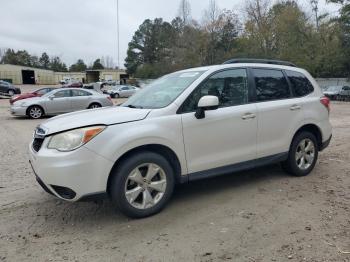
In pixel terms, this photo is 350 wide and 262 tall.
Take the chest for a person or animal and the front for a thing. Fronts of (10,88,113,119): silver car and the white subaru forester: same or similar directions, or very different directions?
same or similar directions

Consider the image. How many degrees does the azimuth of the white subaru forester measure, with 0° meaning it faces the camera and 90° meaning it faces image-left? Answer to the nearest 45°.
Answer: approximately 45°

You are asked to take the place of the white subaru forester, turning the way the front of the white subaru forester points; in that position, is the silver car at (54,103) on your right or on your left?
on your right

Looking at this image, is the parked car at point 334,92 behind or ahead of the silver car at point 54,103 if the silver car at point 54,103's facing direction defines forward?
behind

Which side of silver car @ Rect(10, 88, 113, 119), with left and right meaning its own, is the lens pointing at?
left

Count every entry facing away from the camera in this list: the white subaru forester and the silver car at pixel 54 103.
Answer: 0

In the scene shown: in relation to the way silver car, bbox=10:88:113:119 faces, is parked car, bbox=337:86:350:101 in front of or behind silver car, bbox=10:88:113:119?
behind

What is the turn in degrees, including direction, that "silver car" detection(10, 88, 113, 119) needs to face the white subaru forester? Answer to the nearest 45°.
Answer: approximately 90° to its left
